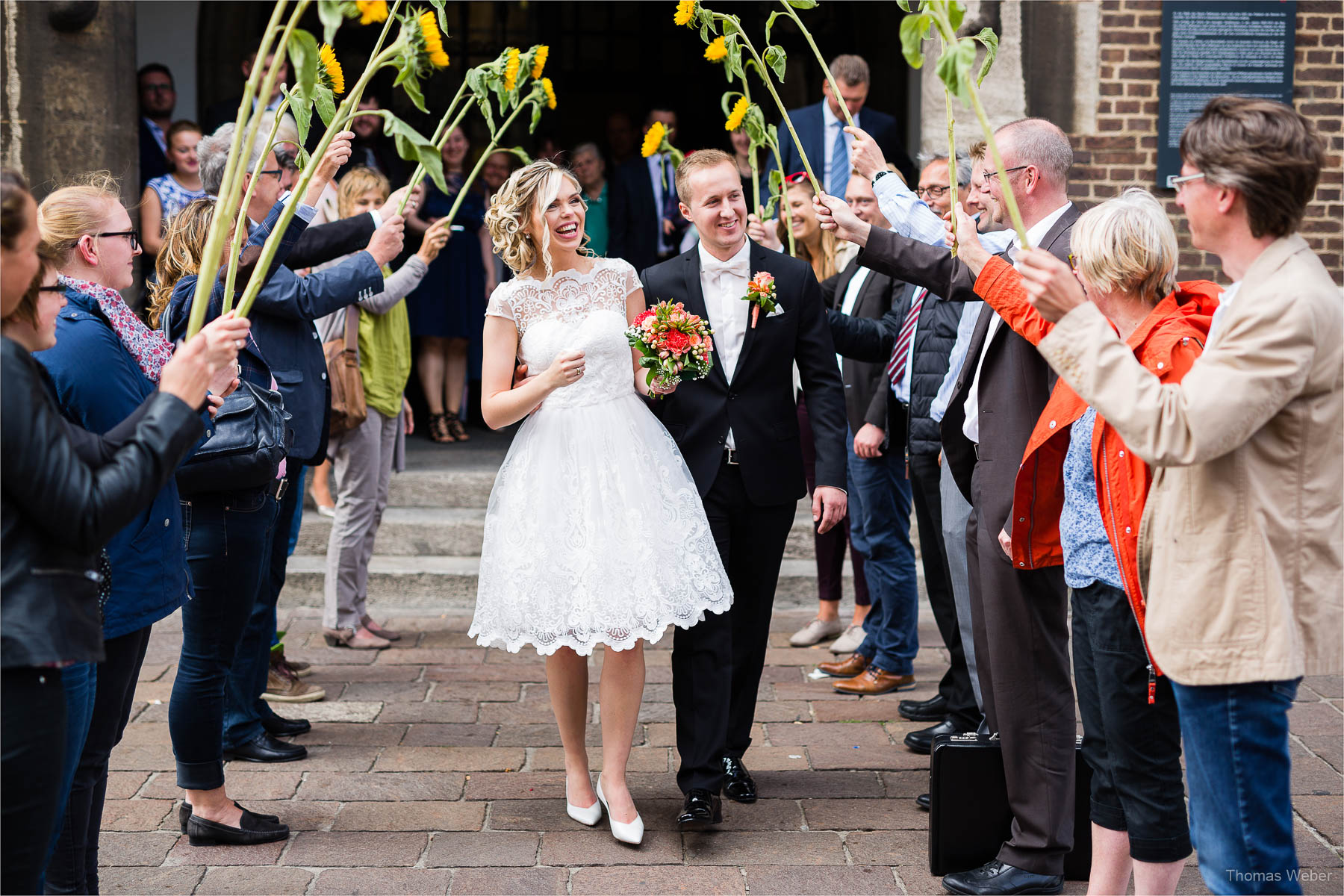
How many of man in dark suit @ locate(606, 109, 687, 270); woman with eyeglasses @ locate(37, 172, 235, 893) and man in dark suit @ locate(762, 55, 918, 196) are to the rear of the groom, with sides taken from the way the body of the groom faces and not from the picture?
2

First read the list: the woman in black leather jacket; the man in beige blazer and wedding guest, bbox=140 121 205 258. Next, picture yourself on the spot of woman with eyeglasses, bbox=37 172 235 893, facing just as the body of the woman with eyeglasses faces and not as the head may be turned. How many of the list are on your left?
1

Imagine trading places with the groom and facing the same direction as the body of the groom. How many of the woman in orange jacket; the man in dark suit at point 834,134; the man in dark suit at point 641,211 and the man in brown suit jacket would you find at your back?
2

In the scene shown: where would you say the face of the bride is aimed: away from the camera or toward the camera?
toward the camera

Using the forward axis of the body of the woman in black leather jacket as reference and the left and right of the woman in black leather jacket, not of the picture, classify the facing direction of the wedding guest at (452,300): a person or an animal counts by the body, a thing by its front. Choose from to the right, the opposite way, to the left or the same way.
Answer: to the right

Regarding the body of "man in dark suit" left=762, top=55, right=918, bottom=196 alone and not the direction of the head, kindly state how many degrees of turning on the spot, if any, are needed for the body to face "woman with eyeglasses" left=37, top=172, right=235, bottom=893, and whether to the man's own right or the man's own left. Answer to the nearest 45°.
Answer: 0° — they already face them

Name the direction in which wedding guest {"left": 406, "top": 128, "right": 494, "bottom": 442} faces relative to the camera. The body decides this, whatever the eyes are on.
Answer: toward the camera

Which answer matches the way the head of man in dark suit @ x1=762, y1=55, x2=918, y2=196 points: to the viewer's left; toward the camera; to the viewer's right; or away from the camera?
toward the camera

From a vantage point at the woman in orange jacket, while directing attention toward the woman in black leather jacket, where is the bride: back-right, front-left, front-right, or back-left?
front-right

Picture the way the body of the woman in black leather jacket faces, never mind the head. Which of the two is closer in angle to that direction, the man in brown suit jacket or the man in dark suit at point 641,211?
the man in brown suit jacket

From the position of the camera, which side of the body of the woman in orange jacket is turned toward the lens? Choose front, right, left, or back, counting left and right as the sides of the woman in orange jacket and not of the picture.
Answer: left

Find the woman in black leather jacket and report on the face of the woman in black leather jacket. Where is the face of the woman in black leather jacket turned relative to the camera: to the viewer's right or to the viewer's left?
to the viewer's right

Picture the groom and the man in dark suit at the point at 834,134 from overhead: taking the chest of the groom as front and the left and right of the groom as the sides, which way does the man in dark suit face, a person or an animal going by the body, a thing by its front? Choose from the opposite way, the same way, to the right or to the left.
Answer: the same way

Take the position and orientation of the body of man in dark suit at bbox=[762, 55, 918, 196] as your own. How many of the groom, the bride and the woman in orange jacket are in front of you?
3

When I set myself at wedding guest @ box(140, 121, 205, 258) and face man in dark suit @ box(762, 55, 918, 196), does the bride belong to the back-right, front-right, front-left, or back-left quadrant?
front-right

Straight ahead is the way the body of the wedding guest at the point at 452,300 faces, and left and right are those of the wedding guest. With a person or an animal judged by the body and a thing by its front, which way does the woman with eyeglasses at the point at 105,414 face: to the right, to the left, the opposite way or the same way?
to the left

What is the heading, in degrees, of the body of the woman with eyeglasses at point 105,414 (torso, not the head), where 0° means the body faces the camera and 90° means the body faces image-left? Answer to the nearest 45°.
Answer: approximately 270°

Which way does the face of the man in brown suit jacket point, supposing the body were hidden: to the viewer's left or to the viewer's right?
to the viewer's left

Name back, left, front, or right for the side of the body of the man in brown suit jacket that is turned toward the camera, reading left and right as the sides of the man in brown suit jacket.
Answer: left

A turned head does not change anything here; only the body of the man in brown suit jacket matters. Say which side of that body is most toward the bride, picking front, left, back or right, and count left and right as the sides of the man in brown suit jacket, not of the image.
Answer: front
